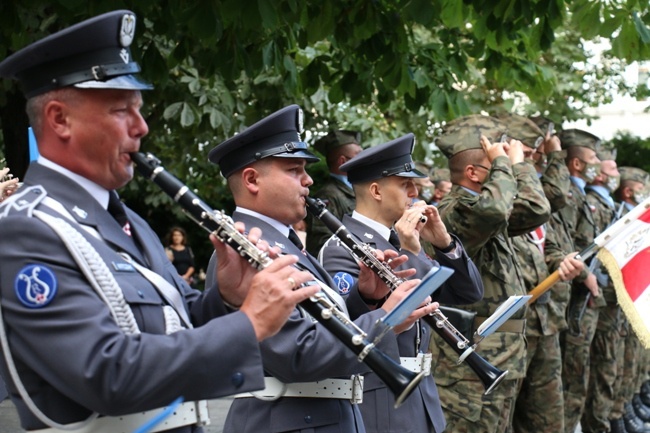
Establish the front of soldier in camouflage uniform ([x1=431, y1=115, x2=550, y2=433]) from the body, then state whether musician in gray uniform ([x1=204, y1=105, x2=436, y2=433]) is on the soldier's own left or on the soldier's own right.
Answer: on the soldier's own right

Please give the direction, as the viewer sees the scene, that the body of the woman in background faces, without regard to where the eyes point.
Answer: toward the camera

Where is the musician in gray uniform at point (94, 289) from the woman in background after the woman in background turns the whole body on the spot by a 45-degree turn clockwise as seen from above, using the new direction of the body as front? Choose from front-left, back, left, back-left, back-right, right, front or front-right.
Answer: front-left

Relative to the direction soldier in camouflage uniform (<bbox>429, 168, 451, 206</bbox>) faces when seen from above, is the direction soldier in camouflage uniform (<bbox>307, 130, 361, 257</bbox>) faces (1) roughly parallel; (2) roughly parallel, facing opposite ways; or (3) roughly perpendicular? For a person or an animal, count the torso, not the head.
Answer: roughly parallel
